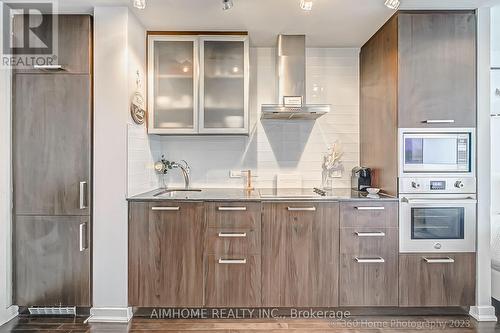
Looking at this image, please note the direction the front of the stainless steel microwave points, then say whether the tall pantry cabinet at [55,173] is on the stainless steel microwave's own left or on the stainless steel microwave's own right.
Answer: on the stainless steel microwave's own right

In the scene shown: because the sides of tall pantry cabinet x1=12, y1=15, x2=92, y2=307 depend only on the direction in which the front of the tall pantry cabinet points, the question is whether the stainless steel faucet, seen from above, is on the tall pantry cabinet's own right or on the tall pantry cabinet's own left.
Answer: on the tall pantry cabinet's own left

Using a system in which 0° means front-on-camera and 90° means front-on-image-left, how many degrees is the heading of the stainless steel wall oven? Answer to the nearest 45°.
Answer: approximately 0°

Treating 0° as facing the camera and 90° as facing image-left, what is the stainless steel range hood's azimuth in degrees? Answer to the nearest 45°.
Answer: approximately 0°
